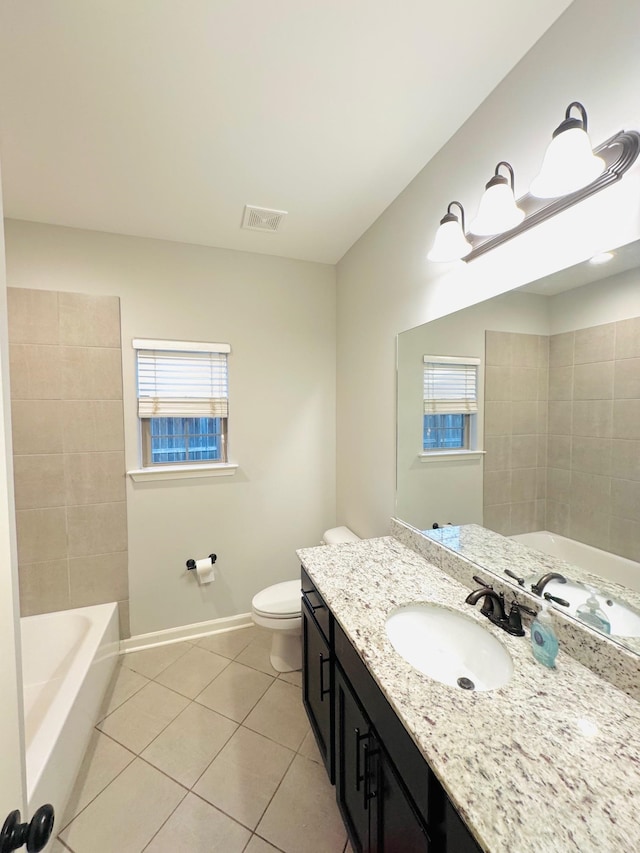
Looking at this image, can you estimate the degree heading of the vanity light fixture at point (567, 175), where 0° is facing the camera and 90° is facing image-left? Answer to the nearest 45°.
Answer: approximately 45°

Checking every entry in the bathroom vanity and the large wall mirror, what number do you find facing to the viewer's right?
0

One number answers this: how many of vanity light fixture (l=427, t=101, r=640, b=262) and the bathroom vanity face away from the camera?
0

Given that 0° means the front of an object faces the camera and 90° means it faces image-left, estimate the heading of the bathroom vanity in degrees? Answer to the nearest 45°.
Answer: approximately 45°
